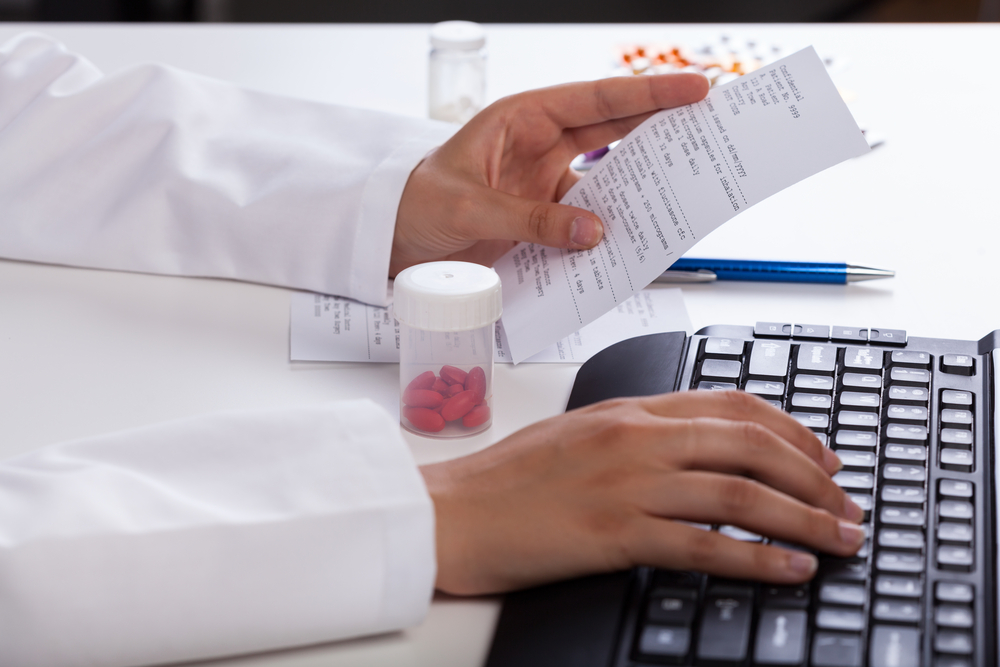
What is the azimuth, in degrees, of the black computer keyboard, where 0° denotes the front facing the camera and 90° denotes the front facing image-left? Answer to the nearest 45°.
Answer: approximately 90°

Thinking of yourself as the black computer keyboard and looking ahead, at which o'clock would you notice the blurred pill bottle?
The blurred pill bottle is roughly at 2 o'clock from the black computer keyboard.
